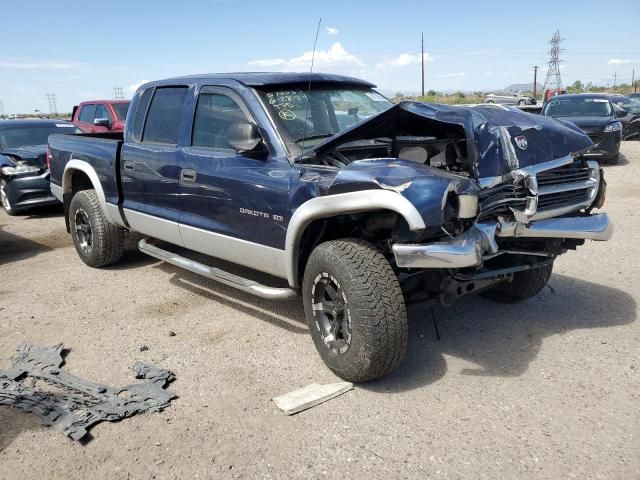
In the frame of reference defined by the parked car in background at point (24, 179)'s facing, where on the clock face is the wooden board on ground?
The wooden board on ground is roughly at 1 o'clock from the parked car in background.

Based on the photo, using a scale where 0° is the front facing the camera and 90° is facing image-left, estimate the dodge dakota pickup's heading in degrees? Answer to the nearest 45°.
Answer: approximately 315°

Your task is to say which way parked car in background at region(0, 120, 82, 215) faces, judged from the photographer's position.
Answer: facing the viewer and to the right of the viewer

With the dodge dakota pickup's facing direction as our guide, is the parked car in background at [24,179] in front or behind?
behind

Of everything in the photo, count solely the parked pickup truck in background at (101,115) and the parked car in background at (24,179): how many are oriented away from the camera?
0

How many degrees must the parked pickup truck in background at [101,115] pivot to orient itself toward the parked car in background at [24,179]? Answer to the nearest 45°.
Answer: approximately 45° to its right

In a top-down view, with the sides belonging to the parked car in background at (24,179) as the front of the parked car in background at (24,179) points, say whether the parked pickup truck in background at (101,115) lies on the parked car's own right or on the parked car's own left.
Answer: on the parked car's own left

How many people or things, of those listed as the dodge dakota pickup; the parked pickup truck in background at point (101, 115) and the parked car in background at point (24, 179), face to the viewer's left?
0

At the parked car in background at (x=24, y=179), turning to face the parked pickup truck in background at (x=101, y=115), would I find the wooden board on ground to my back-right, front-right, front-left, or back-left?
back-right

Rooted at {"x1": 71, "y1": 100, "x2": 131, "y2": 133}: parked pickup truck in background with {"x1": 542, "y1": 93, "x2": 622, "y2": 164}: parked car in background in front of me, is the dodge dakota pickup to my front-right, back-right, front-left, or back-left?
front-right

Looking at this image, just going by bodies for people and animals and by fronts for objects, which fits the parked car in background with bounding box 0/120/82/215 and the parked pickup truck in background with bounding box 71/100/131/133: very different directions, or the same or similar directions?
same or similar directions

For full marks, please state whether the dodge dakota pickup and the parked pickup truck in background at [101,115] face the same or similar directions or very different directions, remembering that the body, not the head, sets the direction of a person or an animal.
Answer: same or similar directions

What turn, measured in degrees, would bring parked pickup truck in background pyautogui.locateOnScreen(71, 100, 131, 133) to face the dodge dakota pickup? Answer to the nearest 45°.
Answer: approximately 45° to its right

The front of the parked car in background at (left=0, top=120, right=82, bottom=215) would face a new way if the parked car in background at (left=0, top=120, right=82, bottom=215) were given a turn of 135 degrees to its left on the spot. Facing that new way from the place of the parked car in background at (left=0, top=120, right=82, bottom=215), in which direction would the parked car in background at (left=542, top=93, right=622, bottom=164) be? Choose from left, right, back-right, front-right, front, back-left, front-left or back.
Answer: right
